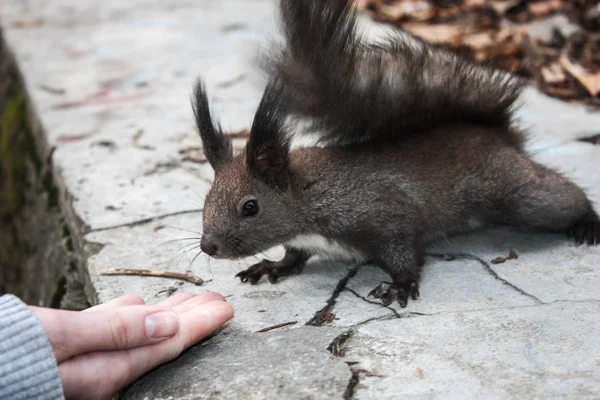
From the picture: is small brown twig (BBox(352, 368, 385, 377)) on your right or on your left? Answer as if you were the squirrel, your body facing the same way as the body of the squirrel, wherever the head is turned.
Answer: on your left

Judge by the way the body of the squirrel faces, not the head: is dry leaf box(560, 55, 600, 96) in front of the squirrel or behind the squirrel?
behind

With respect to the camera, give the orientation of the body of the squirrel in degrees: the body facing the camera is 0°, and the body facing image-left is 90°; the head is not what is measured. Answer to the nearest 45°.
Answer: approximately 45°

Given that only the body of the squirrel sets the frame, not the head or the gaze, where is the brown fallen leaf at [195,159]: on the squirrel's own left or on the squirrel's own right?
on the squirrel's own right

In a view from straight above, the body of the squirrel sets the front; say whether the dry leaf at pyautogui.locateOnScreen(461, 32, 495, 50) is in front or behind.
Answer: behind

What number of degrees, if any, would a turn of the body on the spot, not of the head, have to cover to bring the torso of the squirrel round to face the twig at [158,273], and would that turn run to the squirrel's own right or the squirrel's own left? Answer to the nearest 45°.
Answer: approximately 45° to the squirrel's own right

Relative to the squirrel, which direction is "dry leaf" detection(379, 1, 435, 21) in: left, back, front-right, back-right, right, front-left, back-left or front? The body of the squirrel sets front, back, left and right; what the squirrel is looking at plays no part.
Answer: back-right

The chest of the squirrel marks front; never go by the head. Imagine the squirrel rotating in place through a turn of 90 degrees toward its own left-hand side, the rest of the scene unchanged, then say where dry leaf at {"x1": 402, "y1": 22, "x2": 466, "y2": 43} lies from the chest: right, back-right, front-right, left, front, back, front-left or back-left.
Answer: back-left

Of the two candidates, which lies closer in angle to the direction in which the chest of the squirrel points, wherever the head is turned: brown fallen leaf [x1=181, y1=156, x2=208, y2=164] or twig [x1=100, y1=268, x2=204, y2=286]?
the twig
